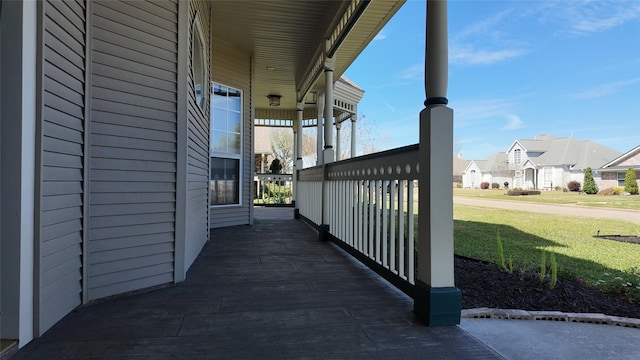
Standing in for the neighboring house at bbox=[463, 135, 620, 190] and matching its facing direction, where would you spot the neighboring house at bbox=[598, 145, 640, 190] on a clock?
the neighboring house at bbox=[598, 145, 640, 190] is roughly at 10 o'clock from the neighboring house at bbox=[463, 135, 620, 190].

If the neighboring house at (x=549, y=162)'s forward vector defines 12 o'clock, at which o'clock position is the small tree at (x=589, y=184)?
The small tree is roughly at 10 o'clock from the neighboring house.

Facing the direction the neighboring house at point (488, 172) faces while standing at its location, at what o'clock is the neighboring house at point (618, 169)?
the neighboring house at point (618, 169) is roughly at 10 o'clock from the neighboring house at point (488, 172).

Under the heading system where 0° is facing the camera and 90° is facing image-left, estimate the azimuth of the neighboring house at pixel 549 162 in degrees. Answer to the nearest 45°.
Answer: approximately 45°

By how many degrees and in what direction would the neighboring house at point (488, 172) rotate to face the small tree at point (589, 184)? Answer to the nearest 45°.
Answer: approximately 45° to its left

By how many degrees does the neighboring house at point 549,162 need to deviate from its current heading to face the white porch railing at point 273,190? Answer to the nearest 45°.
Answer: approximately 45° to its left

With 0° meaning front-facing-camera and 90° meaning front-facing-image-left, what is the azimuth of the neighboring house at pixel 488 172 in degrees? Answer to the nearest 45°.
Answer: approximately 45°
